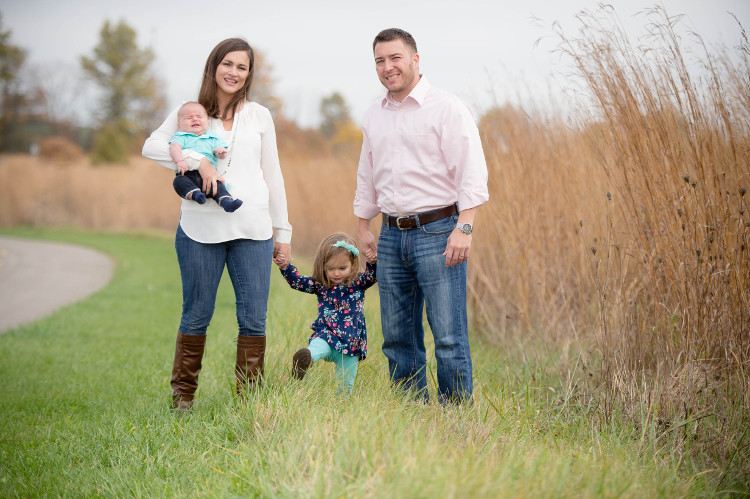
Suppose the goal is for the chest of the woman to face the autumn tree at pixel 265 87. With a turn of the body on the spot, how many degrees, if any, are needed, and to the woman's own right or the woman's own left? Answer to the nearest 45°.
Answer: approximately 180°

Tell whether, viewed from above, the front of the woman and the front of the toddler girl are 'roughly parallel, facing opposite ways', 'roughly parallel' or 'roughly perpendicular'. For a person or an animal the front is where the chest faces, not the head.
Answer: roughly parallel

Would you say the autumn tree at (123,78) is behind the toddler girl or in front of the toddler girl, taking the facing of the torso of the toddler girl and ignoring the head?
behind

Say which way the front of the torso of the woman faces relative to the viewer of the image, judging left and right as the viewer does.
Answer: facing the viewer

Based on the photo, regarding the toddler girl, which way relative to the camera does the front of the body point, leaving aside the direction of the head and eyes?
toward the camera

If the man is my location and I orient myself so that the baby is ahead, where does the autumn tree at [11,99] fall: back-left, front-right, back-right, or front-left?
front-right

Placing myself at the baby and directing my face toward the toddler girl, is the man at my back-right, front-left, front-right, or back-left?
front-right

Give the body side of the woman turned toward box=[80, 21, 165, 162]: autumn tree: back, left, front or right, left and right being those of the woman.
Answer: back
